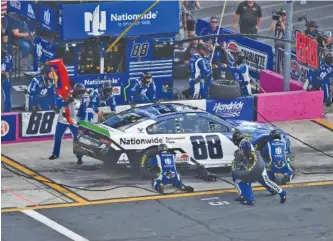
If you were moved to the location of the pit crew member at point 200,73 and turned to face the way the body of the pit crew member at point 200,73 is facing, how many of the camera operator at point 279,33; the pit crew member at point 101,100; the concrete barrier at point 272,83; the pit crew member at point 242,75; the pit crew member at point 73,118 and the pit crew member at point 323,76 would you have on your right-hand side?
2

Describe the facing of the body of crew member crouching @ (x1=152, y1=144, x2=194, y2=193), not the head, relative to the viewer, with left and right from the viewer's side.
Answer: facing away from the viewer
